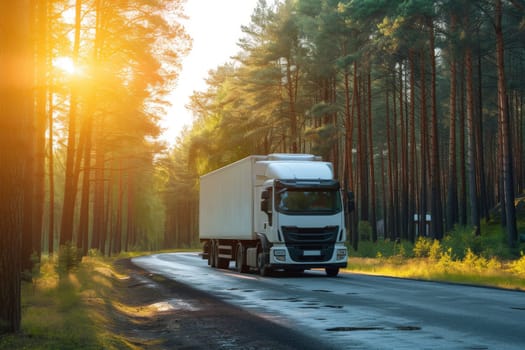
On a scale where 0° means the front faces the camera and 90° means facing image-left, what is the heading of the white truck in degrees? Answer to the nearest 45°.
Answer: approximately 315°

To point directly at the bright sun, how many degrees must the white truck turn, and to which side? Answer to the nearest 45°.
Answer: approximately 135° to its right

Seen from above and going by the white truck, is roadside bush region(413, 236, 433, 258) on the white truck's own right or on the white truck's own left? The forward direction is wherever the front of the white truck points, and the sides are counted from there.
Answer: on the white truck's own left

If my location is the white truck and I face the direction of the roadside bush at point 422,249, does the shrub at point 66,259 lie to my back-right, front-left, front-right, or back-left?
back-left

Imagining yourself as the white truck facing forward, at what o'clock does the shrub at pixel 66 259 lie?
The shrub is roughly at 4 o'clock from the white truck.
